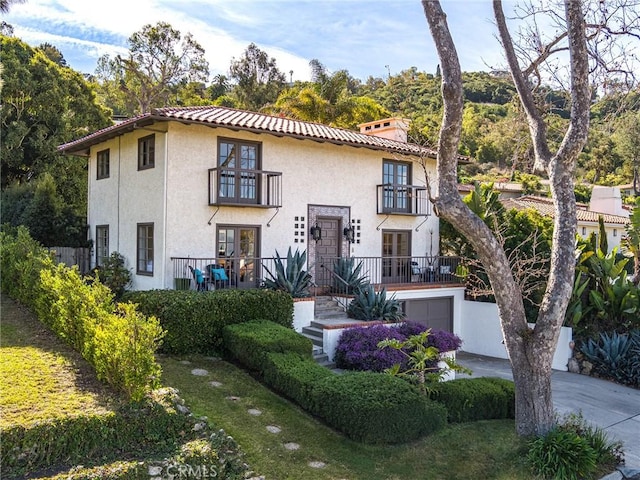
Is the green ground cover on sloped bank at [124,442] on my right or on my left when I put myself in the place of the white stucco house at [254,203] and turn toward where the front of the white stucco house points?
on my right

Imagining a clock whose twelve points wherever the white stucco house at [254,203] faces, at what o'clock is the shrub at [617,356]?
The shrub is roughly at 11 o'clock from the white stucco house.

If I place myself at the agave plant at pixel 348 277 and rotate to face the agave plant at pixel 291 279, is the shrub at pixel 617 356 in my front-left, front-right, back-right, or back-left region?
back-left

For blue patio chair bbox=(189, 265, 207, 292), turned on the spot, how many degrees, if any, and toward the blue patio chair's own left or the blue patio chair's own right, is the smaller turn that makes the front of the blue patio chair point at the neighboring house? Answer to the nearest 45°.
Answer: approximately 90° to the blue patio chair's own left

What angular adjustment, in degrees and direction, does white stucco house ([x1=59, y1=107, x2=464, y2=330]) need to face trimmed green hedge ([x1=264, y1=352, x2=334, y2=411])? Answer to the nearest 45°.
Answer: approximately 45° to its right

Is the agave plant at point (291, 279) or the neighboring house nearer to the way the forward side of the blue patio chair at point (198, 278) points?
the agave plant

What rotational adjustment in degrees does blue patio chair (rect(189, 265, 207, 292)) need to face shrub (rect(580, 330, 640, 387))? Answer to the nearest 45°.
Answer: approximately 45° to its left
